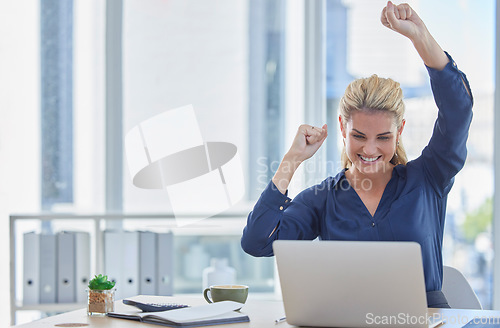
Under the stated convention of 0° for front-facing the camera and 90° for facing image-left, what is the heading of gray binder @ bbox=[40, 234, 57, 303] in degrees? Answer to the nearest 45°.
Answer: approximately 0°

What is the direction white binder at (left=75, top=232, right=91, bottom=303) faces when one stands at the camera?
facing the viewer

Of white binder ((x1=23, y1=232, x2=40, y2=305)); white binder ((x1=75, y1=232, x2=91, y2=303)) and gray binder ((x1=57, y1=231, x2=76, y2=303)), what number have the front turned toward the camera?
3

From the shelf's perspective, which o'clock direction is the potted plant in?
The potted plant is roughly at 12 o'clock from the shelf.

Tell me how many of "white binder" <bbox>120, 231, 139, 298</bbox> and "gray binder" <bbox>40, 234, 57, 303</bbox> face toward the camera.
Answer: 2
